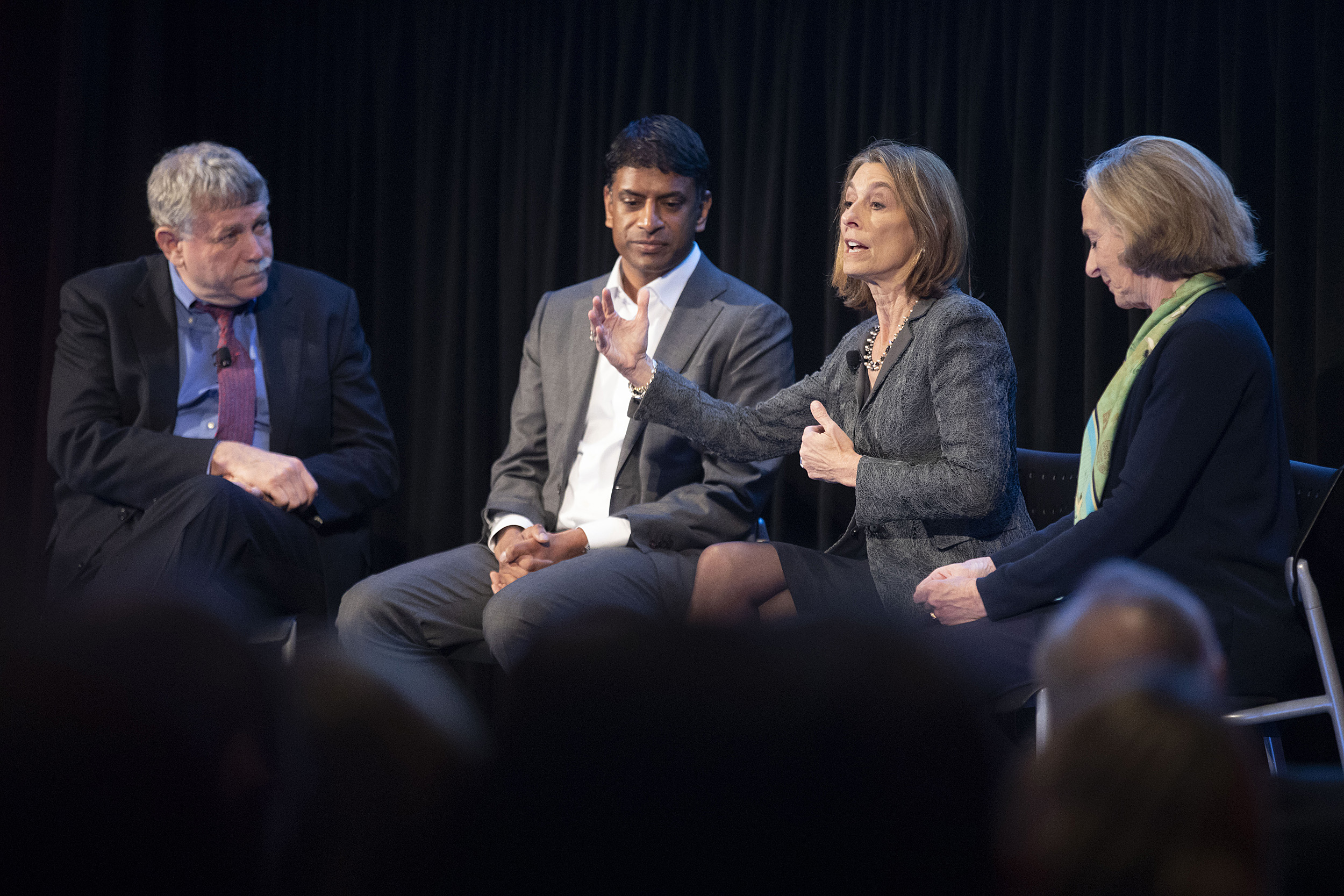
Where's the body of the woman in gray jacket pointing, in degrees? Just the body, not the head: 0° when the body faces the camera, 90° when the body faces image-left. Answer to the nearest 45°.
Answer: approximately 45°

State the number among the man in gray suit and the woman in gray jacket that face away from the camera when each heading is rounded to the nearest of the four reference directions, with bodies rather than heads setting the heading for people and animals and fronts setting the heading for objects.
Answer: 0

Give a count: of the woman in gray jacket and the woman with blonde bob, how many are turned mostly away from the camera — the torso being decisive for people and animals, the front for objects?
0

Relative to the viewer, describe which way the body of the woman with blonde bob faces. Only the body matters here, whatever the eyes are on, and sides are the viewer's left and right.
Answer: facing to the left of the viewer

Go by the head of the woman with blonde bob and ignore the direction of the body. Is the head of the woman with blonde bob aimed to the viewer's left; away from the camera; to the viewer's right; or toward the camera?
to the viewer's left

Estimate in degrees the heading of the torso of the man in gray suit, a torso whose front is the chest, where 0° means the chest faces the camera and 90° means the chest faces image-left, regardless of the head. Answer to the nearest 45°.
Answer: approximately 45°

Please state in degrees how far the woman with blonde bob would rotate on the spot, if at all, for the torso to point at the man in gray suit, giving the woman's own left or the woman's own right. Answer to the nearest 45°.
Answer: approximately 45° to the woman's own right
